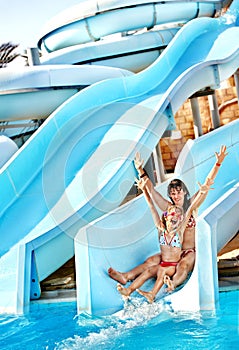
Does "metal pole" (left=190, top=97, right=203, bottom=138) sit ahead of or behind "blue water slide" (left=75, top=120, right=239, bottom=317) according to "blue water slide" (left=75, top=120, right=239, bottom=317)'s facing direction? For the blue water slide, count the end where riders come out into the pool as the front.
behind

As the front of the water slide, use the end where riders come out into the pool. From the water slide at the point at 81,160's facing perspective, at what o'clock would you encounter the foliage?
The foliage is roughly at 4 o'clock from the water slide.

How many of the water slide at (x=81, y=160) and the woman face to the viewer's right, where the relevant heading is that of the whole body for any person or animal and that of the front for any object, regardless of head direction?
0

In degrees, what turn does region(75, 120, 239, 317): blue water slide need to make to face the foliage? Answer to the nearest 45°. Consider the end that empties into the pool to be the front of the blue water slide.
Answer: approximately 135° to its right

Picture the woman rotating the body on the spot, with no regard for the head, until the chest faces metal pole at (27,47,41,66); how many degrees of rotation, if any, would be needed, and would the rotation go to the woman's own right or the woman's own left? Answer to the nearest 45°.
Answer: approximately 90° to the woman's own right

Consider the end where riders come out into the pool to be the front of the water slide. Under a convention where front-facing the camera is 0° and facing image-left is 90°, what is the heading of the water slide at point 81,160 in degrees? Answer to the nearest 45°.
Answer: approximately 45°

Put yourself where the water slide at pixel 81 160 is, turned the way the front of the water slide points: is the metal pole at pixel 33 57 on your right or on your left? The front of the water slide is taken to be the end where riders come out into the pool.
on your right
